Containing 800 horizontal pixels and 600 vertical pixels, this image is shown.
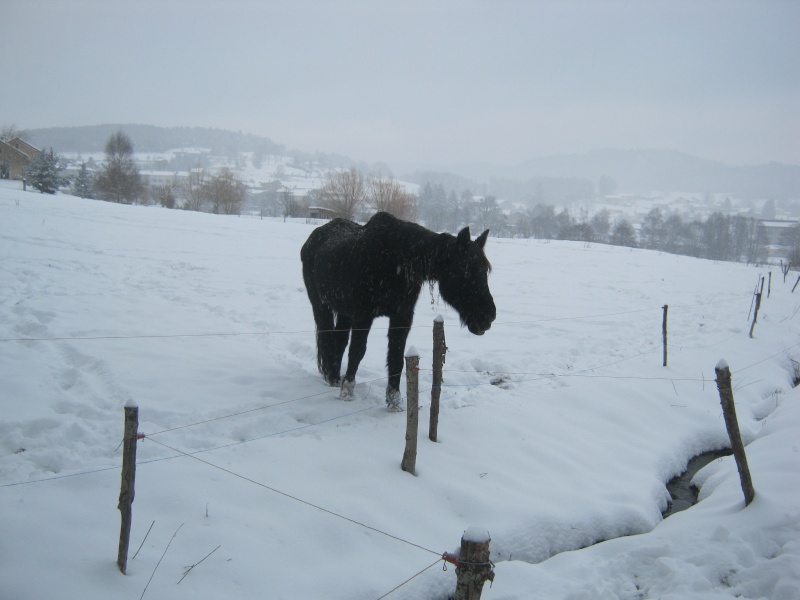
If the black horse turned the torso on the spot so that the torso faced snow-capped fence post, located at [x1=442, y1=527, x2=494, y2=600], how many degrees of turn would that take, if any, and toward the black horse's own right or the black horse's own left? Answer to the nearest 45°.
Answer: approximately 45° to the black horse's own right

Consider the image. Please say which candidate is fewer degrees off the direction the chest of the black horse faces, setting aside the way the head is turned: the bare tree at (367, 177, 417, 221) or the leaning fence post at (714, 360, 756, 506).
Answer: the leaning fence post

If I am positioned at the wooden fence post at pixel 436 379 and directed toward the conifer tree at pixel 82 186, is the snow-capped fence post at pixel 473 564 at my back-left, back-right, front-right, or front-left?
back-left

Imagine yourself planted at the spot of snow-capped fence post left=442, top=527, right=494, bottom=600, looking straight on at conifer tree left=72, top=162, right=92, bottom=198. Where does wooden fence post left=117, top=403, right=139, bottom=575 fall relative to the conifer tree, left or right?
left

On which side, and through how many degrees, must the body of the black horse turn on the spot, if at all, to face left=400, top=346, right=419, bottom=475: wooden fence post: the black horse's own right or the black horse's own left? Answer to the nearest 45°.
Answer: approximately 45° to the black horse's own right

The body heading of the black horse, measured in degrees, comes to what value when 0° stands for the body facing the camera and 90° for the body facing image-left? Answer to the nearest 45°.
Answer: approximately 315°

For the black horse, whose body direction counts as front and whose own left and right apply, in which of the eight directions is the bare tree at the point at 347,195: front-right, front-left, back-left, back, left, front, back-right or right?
back-left

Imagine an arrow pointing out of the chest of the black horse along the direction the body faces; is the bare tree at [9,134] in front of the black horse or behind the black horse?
behind

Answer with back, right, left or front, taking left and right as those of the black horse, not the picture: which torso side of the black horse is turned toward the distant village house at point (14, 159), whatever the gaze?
back

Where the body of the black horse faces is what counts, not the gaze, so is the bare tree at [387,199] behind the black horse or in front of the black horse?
behind

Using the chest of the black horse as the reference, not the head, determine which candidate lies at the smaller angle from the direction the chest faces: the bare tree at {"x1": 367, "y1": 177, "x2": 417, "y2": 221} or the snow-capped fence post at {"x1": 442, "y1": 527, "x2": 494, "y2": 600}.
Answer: the snow-capped fence post

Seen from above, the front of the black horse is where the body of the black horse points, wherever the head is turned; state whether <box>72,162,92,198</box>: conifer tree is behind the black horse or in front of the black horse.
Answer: behind

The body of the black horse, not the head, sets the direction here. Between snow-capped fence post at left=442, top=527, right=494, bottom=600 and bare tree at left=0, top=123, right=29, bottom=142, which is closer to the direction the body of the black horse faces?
the snow-capped fence post
